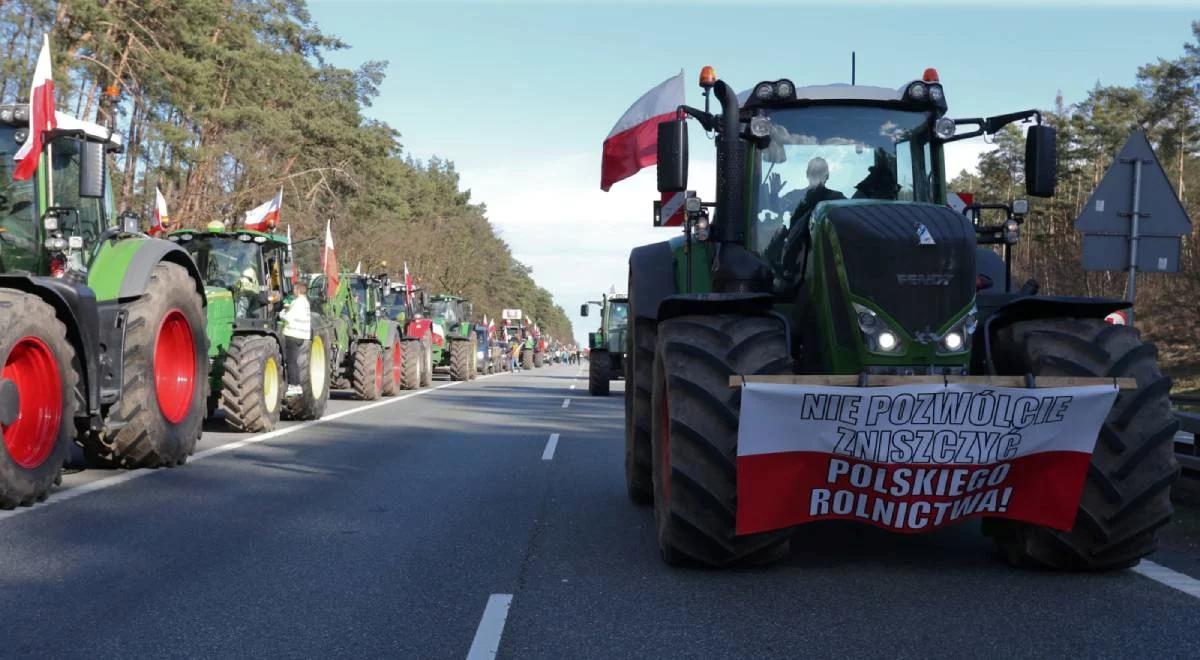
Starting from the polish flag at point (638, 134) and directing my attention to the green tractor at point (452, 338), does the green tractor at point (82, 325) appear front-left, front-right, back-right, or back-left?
front-left

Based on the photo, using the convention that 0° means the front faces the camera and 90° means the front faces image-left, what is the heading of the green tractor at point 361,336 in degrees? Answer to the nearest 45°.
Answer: approximately 45°

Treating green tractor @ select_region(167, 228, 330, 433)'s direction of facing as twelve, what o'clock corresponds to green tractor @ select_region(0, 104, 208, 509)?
green tractor @ select_region(0, 104, 208, 509) is roughly at 11 o'clock from green tractor @ select_region(167, 228, 330, 433).

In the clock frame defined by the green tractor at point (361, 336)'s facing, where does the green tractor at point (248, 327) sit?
the green tractor at point (248, 327) is roughly at 11 o'clock from the green tractor at point (361, 336).

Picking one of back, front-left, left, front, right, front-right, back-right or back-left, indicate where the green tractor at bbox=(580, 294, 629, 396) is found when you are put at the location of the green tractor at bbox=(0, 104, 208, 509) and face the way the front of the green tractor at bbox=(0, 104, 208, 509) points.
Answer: back

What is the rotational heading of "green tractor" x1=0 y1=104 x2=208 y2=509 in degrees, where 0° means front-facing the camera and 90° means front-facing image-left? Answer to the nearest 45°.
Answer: approximately 45°

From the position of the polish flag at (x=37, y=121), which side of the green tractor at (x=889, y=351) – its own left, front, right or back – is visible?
right

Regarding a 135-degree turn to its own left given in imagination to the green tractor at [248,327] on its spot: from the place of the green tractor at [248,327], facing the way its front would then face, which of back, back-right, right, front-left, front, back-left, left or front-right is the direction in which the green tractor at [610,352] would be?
front-left

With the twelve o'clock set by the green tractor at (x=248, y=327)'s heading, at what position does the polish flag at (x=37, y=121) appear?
The polish flag is roughly at 11 o'clock from the green tractor.

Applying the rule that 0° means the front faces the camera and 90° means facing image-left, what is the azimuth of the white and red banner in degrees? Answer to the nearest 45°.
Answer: approximately 0°
